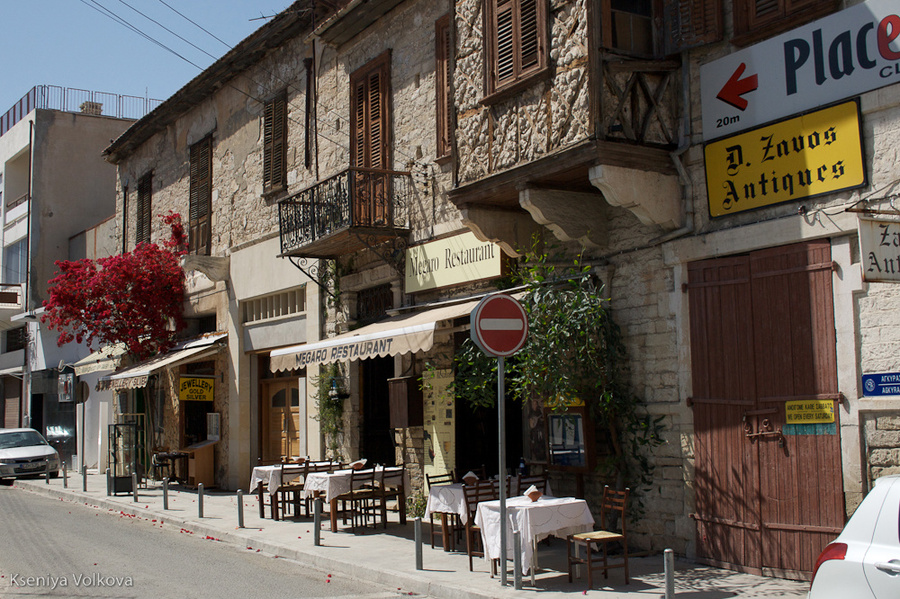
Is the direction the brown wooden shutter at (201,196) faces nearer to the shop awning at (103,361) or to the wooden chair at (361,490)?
the wooden chair

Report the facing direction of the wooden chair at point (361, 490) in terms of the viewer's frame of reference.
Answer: facing away from the viewer and to the left of the viewer

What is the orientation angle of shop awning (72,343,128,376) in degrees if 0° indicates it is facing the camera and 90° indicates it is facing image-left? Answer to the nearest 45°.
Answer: approximately 45°

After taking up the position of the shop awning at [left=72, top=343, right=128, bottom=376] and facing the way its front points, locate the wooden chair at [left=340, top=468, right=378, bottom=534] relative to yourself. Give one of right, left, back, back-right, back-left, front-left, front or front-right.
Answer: front-left

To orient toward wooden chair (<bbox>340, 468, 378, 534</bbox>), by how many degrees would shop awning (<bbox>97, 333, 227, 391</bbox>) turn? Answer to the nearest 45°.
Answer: approximately 45° to its left

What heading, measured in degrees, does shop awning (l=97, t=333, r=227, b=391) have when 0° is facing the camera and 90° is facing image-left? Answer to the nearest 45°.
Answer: approximately 45°

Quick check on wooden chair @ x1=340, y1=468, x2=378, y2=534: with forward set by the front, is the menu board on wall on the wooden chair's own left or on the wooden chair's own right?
on the wooden chair's own right

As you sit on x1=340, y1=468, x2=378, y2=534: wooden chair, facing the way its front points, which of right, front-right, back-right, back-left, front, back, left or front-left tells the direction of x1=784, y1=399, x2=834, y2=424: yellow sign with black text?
back

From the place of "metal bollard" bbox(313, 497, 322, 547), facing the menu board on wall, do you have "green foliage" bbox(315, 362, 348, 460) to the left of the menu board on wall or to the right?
left

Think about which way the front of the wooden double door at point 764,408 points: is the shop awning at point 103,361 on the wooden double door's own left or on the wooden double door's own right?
on the wooden double door's own right
